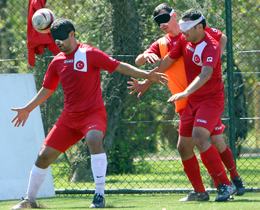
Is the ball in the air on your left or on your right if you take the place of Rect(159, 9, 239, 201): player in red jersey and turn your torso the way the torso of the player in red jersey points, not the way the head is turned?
on your right

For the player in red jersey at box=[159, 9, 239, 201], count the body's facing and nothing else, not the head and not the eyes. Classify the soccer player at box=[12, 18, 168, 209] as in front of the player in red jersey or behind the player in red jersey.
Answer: in front

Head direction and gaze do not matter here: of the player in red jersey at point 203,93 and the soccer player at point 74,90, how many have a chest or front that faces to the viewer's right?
0

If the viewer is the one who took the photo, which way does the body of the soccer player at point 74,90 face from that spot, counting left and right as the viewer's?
facing the viewer and to the left of the viewer

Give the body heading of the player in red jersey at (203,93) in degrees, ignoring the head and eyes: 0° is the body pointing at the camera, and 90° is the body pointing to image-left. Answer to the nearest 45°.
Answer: approximately 45°

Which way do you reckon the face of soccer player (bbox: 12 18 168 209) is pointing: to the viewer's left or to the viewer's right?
to the viewer's left

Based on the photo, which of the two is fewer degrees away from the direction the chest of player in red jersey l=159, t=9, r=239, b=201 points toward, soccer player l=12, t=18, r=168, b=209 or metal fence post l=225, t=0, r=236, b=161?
the soccer player
